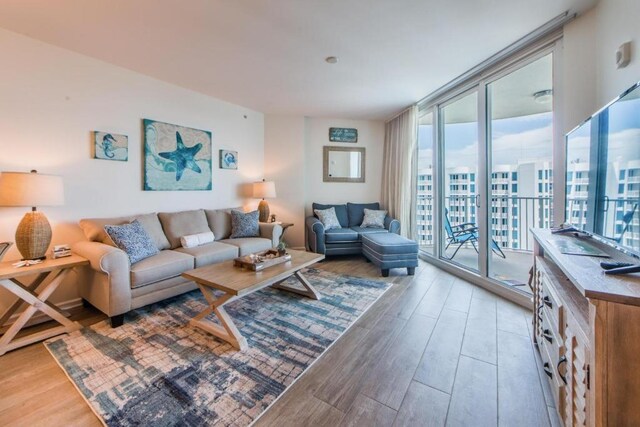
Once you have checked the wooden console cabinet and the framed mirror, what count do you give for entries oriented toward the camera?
1

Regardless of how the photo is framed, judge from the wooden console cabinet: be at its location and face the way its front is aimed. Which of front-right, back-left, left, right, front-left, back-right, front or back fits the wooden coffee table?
front

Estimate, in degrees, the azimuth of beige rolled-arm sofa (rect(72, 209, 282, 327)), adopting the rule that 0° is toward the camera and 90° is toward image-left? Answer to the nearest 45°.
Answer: approximately 315°

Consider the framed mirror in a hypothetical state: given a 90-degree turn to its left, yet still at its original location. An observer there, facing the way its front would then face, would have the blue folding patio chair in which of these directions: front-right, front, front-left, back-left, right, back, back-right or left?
front-right

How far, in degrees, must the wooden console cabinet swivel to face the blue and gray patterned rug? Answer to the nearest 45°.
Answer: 0° — it already faces it

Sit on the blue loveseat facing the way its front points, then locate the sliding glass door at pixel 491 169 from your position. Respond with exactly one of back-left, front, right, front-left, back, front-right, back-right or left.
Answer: left

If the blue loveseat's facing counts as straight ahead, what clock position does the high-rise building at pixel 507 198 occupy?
The high-rise building is roughly at 7 o'clock from the blue loveseat.

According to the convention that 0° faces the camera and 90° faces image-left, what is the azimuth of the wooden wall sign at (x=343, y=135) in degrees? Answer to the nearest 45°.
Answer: approximately 0°

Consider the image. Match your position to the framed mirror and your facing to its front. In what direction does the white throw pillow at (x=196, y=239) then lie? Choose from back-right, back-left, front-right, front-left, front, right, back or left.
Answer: front-right

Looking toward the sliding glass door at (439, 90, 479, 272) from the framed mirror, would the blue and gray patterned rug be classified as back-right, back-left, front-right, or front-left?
front-right

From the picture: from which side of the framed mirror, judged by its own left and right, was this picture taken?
front

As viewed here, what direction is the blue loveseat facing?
toward the camera

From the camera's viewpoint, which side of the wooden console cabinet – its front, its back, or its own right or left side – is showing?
left

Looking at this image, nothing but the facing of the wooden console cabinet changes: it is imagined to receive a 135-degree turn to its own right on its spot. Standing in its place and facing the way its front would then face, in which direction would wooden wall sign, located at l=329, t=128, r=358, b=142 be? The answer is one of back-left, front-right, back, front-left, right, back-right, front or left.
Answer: left

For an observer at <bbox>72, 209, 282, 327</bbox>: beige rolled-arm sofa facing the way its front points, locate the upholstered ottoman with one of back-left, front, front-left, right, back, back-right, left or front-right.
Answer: front-left

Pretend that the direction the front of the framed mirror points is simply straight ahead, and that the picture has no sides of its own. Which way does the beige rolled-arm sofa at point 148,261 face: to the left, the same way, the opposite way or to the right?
to the left
